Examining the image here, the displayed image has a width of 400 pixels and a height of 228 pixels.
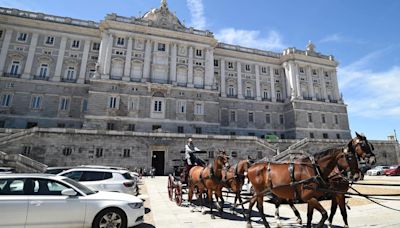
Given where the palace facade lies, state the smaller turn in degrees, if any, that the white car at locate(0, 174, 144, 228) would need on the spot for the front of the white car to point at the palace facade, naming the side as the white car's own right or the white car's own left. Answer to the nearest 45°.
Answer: approximately 90° to the white car's own left

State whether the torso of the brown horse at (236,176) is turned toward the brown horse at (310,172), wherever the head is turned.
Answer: yes

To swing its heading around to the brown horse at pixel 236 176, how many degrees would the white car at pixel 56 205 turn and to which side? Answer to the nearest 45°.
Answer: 0° — it already faces it

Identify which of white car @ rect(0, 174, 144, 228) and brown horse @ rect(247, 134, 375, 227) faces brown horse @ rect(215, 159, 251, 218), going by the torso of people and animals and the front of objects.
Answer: the white car

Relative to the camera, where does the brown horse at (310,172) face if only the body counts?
to the viewer's right

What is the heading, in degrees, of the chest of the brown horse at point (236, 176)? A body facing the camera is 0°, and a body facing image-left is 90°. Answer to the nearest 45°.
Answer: approximately 315°

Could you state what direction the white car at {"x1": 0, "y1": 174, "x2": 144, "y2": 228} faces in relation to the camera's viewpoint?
facing to the right of the viewer

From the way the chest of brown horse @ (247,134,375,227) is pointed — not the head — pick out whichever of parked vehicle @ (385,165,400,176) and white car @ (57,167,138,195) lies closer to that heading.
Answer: the parked vehicle

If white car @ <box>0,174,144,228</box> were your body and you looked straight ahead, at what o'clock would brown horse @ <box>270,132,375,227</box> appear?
The brown horse is roughly at 1 o'clock from the white car.

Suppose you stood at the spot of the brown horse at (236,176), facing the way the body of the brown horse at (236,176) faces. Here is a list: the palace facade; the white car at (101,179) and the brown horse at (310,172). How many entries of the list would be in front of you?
1

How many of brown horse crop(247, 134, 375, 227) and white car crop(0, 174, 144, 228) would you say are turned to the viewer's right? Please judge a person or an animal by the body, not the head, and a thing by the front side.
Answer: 2

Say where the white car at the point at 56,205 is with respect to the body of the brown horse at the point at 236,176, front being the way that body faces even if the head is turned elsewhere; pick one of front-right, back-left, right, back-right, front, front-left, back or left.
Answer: right

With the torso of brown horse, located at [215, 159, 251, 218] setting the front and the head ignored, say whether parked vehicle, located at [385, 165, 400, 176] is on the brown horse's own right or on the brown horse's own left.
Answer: on the brown horse's own left

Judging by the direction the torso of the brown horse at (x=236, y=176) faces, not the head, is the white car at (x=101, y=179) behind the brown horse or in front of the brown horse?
behind
